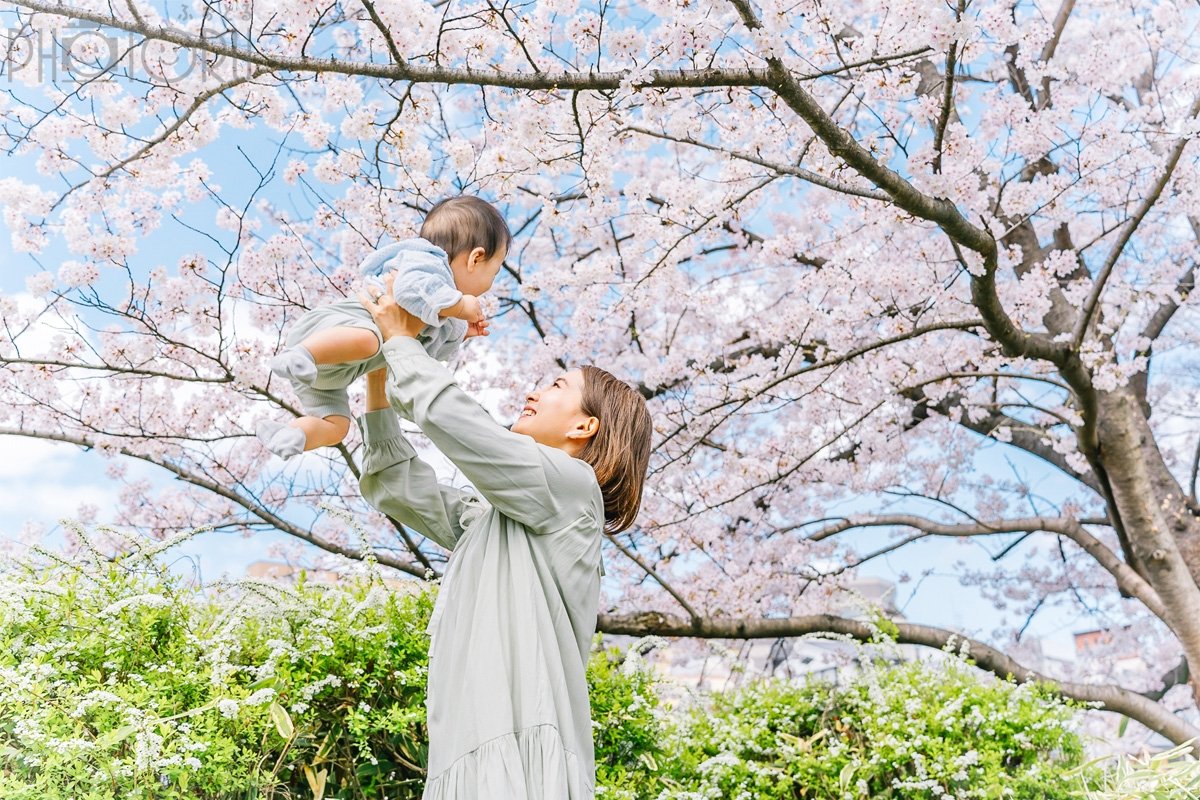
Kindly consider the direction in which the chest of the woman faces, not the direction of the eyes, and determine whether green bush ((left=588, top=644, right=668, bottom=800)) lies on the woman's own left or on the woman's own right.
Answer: on the woman's own right

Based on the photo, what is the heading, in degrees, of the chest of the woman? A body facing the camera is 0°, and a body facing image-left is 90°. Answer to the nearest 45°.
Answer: approximately 90°

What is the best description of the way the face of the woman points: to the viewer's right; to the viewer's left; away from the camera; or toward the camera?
to the viewer's left

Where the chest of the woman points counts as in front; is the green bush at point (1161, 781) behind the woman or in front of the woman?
behind
